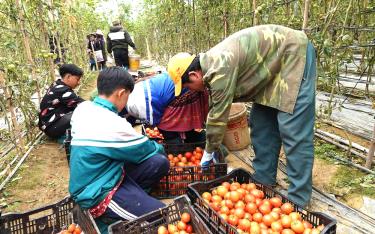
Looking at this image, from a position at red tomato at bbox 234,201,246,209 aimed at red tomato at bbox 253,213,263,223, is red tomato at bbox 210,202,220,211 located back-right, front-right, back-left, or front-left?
back-right

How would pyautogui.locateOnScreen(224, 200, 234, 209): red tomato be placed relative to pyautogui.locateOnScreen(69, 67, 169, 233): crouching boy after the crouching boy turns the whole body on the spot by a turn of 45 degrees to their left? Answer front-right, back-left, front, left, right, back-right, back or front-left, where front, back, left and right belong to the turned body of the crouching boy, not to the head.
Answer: right

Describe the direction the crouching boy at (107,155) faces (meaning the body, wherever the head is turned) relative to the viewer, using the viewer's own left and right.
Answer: facing away from the viewer and to the right of the viewer

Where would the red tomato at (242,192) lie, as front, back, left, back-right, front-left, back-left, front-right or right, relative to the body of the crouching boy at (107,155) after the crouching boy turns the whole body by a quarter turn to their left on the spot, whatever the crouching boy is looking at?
back-right

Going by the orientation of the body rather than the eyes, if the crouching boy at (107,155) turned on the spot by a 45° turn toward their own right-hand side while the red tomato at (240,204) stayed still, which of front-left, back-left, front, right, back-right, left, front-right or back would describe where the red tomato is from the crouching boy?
front

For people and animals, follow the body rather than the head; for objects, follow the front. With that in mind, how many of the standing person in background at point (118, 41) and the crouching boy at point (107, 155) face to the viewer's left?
0

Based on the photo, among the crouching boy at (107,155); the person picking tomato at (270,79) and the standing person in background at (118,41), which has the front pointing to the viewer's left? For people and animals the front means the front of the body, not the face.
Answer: the person picking tomato

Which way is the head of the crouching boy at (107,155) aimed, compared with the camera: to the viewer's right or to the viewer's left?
to the viewer's right

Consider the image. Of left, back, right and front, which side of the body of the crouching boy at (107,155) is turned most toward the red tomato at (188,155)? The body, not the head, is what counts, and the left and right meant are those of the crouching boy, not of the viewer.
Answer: front

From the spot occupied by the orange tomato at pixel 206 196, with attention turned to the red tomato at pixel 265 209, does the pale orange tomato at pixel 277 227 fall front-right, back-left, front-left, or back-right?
front-right

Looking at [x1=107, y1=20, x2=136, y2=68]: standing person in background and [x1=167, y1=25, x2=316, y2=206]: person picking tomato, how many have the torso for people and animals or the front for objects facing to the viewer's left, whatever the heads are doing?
1

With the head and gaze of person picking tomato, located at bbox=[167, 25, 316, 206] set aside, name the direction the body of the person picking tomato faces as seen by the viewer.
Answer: to the viewer's left
